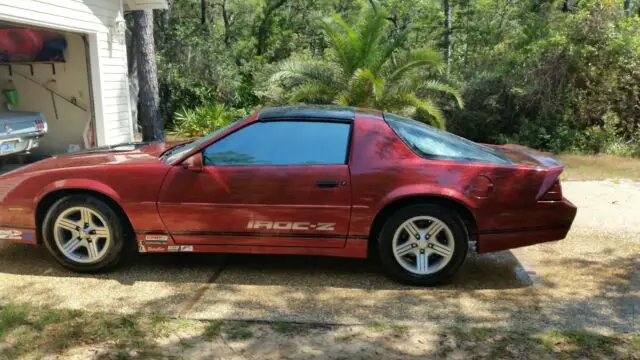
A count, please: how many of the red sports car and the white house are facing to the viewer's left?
1

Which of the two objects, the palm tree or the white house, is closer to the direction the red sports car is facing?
the white house

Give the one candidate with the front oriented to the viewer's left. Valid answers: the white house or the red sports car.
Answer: the red sports car

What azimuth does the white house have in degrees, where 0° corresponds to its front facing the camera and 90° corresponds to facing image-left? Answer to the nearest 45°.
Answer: approximately 315°

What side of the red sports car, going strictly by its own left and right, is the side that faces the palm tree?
right

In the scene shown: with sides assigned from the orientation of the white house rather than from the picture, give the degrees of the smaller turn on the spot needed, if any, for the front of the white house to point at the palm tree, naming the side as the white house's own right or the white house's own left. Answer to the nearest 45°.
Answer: approximately 45° to the white house's own left

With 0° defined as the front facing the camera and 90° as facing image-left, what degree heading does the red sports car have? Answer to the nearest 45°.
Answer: approximately 90°

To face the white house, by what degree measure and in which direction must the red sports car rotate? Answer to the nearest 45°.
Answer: approximately 45° to its right

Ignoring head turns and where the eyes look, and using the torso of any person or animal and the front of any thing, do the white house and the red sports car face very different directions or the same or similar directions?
very different directions
